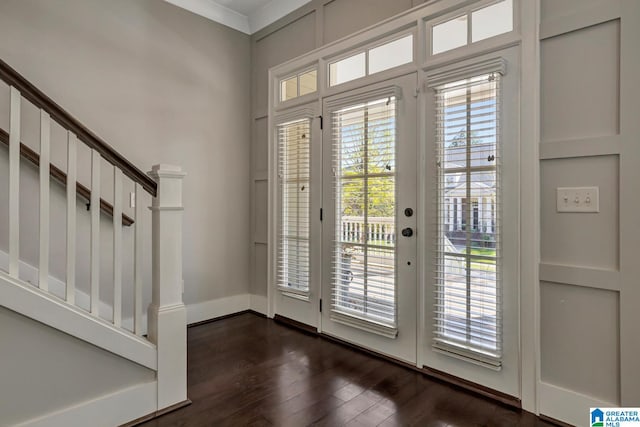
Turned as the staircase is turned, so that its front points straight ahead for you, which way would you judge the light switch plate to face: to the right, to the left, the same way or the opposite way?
the opposite way

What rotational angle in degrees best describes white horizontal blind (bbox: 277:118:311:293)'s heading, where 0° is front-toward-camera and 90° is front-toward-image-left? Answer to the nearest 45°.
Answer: approximately 45°

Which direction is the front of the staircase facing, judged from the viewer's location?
facing away from the viewer and to the right of the viewer

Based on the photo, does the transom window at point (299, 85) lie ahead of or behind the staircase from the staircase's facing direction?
ahead

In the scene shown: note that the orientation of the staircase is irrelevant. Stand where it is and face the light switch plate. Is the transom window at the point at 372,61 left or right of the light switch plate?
left

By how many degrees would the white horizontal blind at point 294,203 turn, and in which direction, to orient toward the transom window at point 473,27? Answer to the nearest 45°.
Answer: approximately 90° to its left

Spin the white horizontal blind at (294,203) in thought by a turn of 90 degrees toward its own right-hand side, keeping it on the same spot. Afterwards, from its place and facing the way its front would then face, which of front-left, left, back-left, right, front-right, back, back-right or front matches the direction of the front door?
back

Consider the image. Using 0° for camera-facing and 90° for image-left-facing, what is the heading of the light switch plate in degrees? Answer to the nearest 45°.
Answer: approximately 0°

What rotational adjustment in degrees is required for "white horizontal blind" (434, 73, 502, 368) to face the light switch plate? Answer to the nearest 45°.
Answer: approximately 135° to its left

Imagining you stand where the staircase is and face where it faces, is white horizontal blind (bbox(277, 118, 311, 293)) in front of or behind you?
in front

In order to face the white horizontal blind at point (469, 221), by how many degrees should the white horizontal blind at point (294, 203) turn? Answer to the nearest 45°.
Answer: approximately 90° to its left
